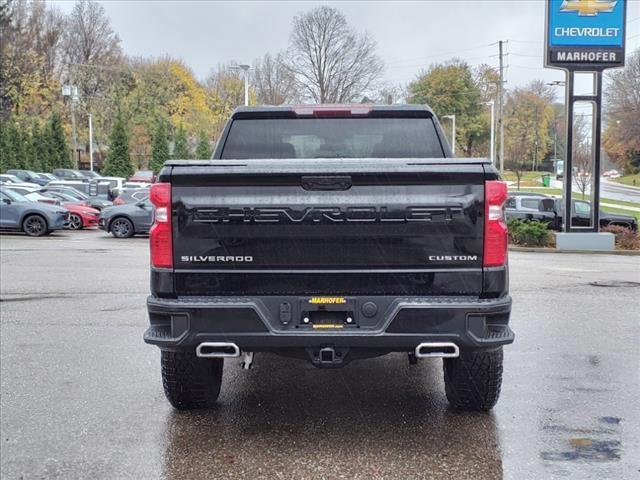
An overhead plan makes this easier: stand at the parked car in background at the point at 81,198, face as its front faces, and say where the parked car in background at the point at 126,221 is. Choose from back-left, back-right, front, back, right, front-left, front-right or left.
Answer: right

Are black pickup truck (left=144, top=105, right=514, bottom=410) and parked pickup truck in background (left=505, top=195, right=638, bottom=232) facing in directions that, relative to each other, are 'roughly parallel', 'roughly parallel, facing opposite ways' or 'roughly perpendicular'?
roughly perpendicular

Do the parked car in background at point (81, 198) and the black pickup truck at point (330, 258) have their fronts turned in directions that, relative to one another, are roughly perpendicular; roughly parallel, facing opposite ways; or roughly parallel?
roughly perpendicular

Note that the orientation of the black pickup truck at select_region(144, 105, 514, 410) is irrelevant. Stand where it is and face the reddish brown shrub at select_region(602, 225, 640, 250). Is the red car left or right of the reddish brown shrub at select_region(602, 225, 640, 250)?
left

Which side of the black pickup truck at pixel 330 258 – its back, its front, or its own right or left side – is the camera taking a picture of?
back

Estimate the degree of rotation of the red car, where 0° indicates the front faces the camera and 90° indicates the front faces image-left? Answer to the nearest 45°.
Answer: approximately 315°

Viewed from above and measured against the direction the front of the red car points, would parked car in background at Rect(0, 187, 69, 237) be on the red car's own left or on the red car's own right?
on the red car's own right

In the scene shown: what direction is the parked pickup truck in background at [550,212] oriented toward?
to the viewer's right

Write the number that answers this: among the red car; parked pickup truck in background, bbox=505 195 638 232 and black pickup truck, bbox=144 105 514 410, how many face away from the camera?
1

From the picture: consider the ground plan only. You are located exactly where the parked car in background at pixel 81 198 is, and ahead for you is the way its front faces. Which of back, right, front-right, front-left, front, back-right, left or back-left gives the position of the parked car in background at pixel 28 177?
left

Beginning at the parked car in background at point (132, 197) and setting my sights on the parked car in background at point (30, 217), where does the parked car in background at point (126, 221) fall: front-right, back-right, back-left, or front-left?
front-left
